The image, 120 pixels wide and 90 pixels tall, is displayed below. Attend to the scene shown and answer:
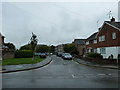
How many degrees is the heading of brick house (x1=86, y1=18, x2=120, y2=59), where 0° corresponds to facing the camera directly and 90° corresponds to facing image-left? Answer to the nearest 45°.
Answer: approximately 45°

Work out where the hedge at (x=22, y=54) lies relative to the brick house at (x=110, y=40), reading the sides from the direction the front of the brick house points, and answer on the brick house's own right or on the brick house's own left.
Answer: on the brick house's own right
